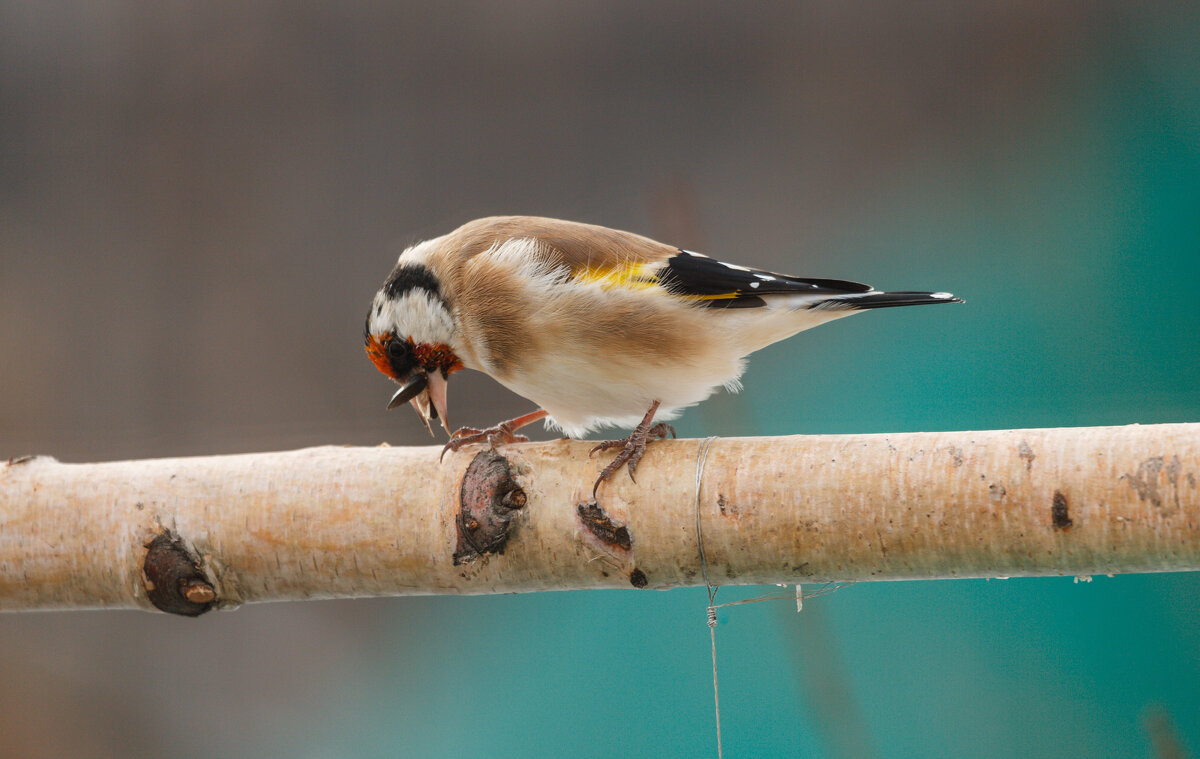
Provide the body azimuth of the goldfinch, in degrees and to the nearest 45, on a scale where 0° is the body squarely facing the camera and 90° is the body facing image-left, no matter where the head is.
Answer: approximately 90°
